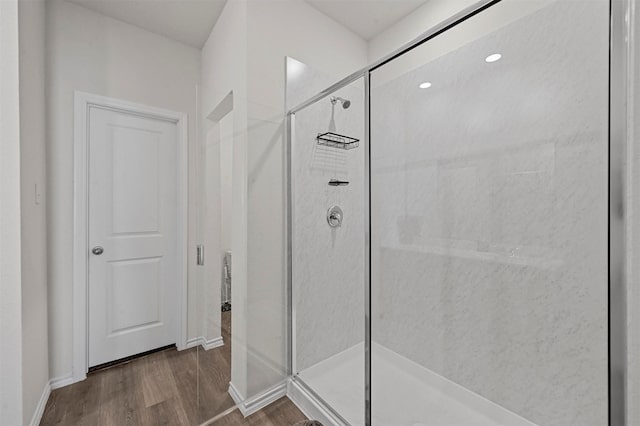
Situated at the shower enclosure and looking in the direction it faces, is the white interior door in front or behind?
in front

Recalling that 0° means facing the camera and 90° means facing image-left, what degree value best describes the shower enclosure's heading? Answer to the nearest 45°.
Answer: approximately 45°
